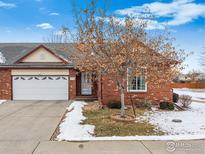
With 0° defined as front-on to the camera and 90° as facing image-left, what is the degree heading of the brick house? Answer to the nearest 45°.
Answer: approximately 0°

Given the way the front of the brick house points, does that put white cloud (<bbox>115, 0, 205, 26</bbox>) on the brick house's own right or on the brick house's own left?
on the brick house's own left

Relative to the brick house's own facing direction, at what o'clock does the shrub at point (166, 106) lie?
The shrub is roughly at 10 o'clock from the brick house.

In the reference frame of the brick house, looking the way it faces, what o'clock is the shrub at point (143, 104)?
The shrub is roughly at 10 o'clock from the brick house.

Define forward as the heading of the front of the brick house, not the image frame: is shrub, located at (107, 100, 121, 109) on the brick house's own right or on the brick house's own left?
on the brick house's own left
